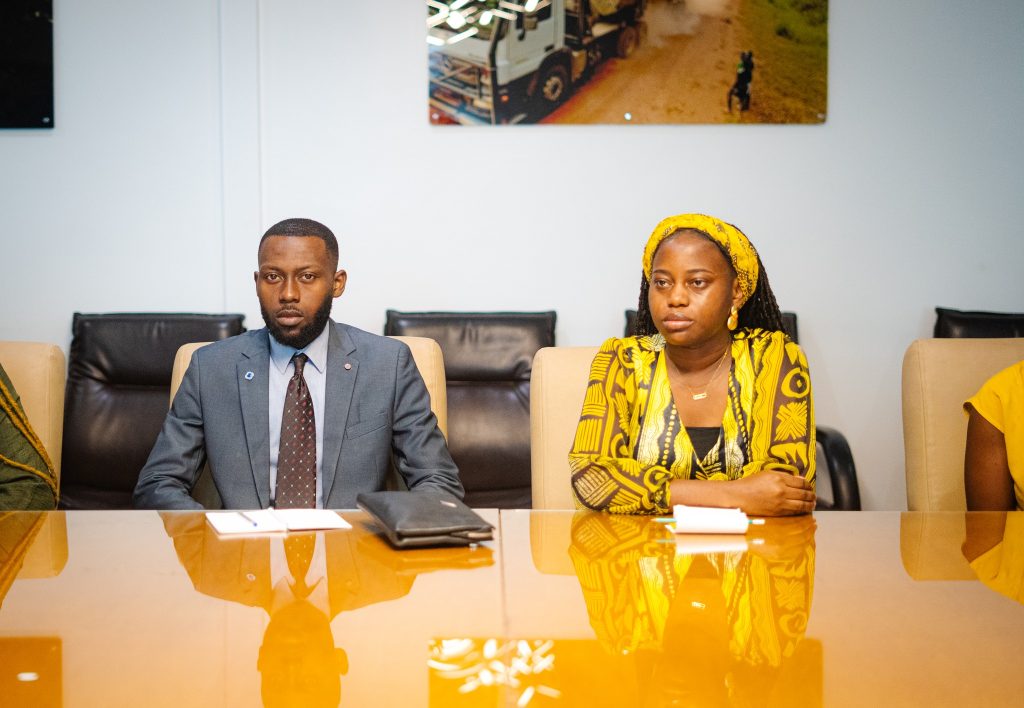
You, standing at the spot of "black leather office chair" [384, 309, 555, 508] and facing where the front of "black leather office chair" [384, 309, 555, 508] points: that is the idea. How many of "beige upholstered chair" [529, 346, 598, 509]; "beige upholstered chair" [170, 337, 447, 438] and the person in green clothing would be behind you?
0

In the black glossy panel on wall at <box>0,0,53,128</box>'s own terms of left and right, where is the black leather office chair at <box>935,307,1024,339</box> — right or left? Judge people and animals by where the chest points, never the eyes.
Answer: on its left

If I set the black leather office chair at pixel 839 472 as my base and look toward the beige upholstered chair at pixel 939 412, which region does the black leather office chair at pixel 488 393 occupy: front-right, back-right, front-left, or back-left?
back-right

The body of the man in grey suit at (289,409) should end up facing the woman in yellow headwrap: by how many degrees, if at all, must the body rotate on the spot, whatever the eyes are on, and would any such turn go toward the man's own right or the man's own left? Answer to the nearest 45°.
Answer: approximately 45° to the man's own left

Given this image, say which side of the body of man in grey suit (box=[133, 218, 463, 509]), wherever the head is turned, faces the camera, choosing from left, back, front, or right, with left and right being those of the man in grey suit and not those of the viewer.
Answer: front

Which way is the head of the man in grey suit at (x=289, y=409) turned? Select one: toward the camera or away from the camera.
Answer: toward the camera

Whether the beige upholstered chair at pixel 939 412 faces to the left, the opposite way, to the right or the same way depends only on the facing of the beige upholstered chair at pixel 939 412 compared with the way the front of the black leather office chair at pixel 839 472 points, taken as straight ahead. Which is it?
the same way

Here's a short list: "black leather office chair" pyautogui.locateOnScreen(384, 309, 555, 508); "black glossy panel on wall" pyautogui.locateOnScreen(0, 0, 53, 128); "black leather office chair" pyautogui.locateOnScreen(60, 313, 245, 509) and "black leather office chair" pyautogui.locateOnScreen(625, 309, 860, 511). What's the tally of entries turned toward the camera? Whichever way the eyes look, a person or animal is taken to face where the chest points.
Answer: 4

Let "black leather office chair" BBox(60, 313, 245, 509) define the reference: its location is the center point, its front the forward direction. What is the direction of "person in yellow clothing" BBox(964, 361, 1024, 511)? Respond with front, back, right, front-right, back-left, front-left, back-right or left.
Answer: front-left

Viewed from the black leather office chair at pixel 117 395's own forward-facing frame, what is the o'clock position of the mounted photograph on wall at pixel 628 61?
The mounted photograph on wall is roughly at 9 o'clock from the black leather office chair.

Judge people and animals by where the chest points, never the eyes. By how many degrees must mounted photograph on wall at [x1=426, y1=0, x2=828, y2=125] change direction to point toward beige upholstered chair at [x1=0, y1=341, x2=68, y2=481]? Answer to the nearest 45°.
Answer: approximately 45° to its right

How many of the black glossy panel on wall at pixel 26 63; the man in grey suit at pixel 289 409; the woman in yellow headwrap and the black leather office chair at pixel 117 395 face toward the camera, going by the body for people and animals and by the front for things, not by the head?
4

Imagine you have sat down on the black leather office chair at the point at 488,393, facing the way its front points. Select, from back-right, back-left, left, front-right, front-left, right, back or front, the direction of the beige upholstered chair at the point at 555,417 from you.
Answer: front

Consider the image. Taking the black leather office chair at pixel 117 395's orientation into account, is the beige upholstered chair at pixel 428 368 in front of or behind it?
in front

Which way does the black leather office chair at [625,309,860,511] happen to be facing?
toward the camera

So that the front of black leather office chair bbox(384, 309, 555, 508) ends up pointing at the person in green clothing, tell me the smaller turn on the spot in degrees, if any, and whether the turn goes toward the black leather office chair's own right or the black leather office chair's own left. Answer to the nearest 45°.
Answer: approximately 45° to the black leather office chair's own right

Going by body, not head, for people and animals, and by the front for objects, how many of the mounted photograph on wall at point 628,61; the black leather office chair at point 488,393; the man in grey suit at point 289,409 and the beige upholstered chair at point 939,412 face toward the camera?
4

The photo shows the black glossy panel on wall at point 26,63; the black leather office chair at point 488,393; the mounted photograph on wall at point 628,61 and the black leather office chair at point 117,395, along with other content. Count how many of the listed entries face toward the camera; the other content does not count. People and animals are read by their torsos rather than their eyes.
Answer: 4
